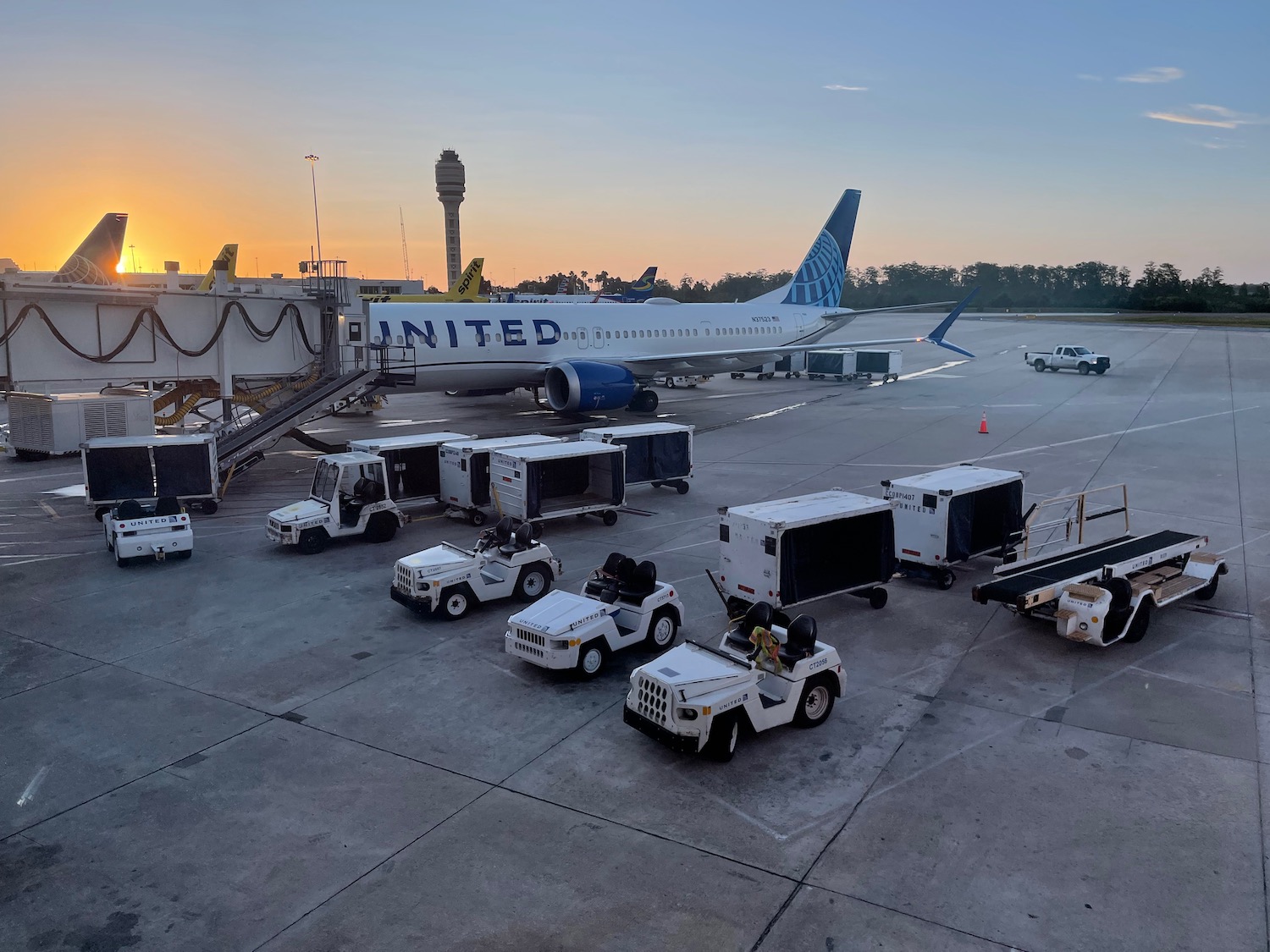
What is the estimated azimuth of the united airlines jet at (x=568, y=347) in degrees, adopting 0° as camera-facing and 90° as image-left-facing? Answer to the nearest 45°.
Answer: approximately 45°

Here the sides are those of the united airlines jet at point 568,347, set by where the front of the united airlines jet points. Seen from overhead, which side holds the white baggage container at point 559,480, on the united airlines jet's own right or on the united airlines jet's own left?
on the united airlines jet's own left

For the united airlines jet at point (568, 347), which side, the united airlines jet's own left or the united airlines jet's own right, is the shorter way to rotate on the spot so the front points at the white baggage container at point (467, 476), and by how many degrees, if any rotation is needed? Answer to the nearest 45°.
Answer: approximately 45° to the united airlines jet's own left

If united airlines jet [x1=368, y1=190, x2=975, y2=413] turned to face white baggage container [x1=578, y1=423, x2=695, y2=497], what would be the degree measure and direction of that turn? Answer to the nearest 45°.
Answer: approximately 45° to its left
